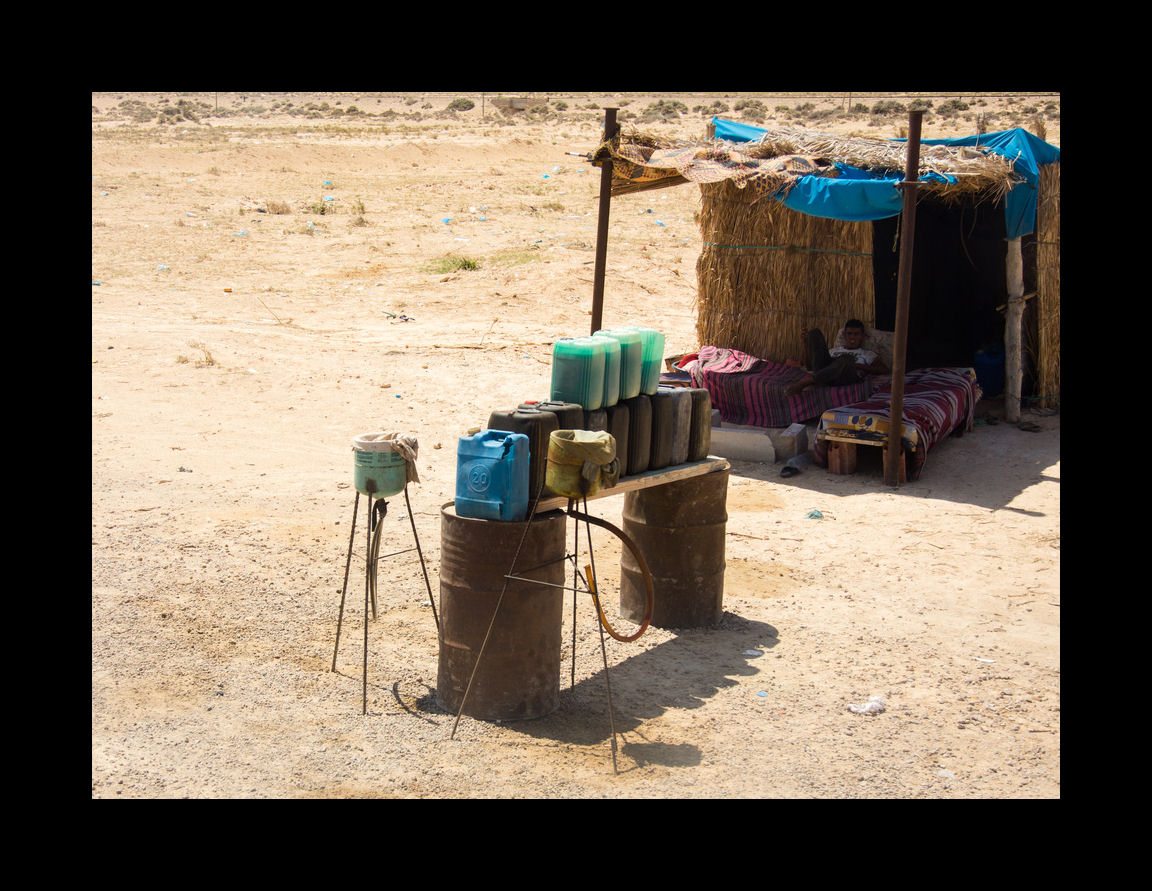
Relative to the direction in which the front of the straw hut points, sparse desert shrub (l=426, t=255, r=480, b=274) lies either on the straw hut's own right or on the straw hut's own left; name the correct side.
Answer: on the straw hut's own right

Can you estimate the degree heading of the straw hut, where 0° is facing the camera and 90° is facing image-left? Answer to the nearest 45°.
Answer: approximately 45°

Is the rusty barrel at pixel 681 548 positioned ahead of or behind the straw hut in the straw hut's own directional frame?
ahead

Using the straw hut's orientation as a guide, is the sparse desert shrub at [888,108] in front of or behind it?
behind

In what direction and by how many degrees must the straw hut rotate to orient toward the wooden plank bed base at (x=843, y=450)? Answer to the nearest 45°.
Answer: approximately 45° to its left

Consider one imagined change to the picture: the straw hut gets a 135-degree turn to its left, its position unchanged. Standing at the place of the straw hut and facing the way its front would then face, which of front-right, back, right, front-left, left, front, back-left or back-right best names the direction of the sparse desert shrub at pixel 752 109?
left
